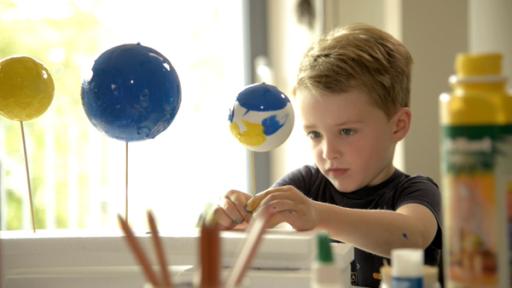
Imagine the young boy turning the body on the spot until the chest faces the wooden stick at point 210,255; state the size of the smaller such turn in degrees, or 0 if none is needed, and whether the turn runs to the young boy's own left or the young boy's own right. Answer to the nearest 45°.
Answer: approximately 45° to the young boy's own left

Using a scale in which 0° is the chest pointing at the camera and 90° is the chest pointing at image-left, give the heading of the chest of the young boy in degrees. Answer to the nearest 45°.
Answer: approximately 45°

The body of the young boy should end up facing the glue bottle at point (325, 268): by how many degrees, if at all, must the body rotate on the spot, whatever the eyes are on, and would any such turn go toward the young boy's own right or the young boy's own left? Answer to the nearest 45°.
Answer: approximately 45° to the young boy's own left

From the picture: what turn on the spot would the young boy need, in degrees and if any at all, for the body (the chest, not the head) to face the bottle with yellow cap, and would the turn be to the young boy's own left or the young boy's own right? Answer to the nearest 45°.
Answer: approximately 45° to the young boy's own left
